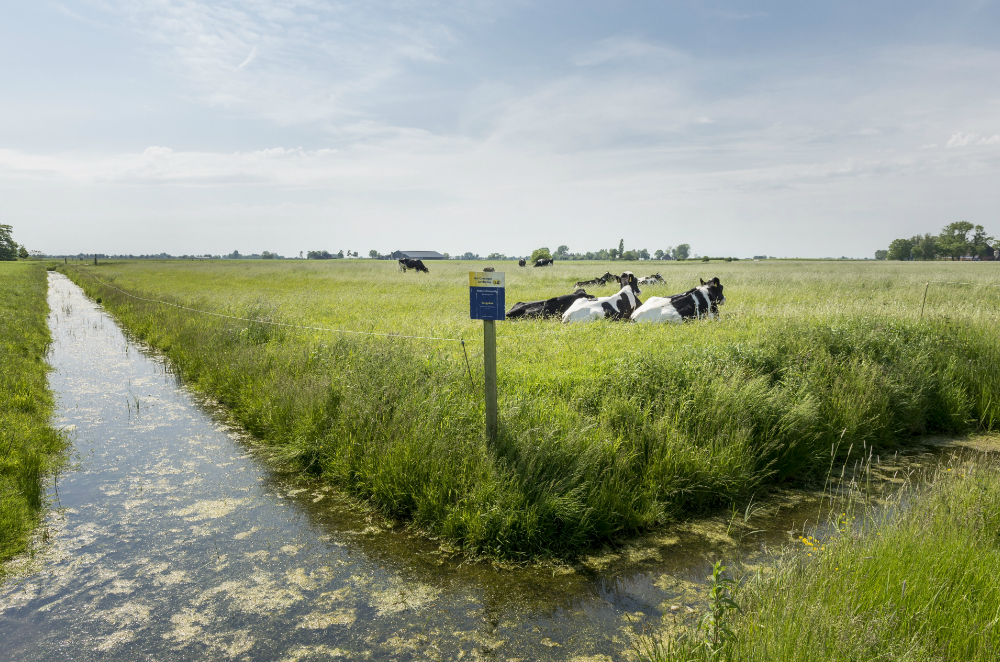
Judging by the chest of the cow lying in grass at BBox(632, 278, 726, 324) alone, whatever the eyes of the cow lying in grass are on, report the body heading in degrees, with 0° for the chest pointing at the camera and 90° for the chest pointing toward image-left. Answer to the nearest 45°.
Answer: approximately 270°

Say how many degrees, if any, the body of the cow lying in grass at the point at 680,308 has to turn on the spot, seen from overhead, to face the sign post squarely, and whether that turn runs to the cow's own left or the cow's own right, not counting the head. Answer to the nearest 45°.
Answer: approximately 90° to the cow's own right

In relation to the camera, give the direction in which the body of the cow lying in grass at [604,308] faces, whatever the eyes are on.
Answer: to the viewer's right

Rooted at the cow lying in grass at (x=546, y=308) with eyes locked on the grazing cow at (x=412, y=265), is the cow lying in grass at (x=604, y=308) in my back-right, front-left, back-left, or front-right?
back-right

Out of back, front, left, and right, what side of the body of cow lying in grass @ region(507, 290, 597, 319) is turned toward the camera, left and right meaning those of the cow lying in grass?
right

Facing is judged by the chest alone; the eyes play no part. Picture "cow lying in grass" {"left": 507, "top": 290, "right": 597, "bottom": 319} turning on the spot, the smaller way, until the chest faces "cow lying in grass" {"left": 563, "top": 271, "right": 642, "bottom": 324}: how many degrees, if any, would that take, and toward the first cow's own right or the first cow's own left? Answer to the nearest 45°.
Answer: approximately 45° to the first cow's own right
